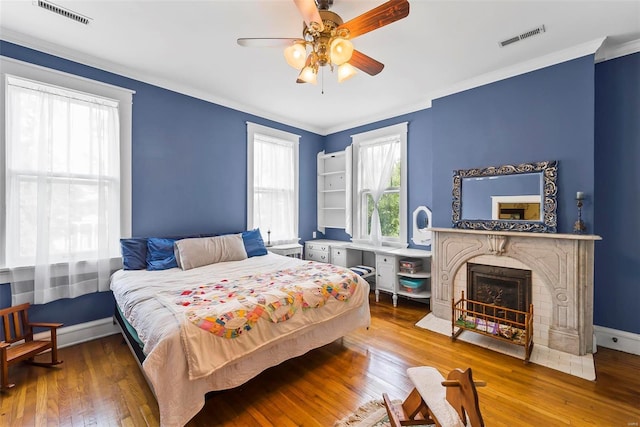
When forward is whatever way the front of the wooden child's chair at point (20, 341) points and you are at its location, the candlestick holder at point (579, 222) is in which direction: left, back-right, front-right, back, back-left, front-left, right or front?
front

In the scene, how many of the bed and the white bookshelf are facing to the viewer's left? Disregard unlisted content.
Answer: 0

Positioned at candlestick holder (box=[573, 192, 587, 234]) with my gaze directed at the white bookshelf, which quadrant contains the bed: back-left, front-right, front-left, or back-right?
front-left

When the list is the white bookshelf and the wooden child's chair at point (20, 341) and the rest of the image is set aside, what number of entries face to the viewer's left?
0

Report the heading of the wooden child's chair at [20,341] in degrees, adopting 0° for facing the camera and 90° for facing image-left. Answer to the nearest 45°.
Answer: approximately 315°

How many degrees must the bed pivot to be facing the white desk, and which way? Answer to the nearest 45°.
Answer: approximately 90° to its left

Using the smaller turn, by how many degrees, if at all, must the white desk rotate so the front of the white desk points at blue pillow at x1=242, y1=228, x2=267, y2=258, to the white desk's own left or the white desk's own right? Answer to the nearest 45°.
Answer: approximately 45° to the white desk's own right

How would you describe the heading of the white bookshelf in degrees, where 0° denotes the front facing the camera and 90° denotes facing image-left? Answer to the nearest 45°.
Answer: approximately 0°

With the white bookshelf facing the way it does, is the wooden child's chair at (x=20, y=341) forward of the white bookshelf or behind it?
forward

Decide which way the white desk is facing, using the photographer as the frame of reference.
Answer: facing the viewer and to the left of the viewer

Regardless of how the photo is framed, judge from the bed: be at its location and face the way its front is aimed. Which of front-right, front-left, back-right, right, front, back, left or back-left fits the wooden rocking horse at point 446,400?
front

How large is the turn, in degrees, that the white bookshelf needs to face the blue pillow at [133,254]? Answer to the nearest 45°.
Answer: approximately 45° to its right

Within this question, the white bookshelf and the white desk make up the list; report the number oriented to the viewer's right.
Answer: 0

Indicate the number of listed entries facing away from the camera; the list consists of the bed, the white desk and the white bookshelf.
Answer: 0

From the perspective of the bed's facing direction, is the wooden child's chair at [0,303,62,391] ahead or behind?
behind

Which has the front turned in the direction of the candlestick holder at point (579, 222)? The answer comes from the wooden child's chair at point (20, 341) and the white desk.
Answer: the wooden child's chair
